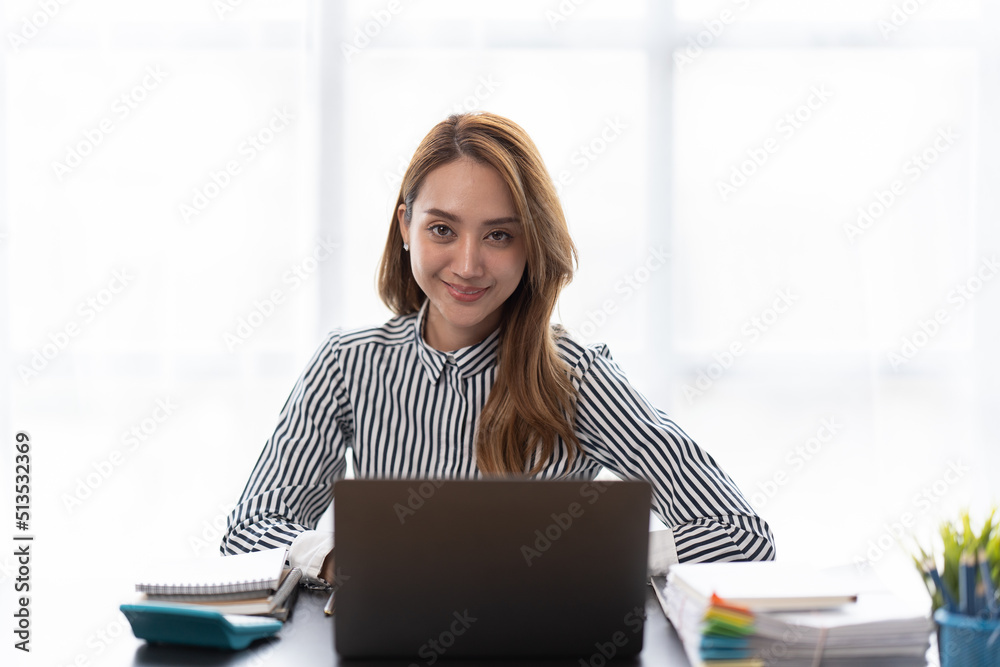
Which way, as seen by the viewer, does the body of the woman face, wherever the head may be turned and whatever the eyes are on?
toward the camera

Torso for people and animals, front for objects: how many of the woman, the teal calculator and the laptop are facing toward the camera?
1

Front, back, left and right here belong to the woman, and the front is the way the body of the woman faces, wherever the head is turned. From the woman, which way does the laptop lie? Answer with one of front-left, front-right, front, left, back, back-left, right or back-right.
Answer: front

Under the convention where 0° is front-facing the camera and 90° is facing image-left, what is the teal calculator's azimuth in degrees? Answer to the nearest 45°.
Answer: approximately 225°

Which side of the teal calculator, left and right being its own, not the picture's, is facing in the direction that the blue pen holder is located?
right

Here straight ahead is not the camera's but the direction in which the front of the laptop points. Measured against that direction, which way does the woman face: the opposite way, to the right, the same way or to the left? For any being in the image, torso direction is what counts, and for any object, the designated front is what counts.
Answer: the opposite way

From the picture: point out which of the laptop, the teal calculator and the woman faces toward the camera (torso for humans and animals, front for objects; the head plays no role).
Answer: the woman

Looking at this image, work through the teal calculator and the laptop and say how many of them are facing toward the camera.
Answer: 0

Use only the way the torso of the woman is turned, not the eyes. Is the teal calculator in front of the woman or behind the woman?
in front

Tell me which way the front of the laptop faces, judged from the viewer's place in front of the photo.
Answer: facing away from the viewer

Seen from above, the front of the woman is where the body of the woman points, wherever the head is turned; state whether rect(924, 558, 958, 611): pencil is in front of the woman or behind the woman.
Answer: in front

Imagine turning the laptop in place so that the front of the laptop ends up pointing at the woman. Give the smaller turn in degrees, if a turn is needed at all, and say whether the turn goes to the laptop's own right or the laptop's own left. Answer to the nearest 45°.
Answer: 0° — it already faces them

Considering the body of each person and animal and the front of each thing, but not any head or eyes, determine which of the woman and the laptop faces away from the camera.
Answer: the laptop
